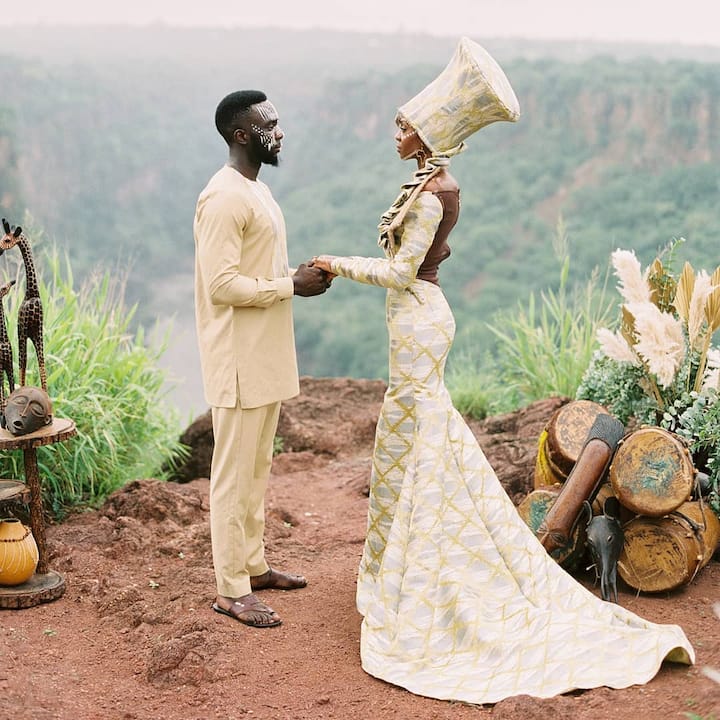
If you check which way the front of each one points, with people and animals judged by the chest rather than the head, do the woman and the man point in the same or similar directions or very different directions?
very different directions

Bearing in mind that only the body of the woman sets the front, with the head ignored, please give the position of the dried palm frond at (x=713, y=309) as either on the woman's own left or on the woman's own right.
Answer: on the woman's own right

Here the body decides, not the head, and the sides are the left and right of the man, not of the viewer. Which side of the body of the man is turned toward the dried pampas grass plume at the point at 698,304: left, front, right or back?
front

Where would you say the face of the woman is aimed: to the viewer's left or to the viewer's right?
to the viewer's left

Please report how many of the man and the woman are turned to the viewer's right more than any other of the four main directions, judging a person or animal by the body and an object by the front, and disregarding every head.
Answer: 1

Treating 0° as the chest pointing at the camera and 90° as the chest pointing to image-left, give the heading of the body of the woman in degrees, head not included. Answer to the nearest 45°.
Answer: approximately 90°

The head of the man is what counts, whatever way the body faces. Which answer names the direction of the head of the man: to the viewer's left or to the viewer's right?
to the viewer's right

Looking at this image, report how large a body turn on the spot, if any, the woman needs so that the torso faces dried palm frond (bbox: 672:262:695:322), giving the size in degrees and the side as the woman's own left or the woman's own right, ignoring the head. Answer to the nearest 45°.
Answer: approximately 135° to the woman's own right

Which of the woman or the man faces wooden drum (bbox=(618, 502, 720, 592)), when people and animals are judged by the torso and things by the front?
the man

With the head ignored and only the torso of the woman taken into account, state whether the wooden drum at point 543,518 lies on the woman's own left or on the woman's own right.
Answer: on the woman's own right

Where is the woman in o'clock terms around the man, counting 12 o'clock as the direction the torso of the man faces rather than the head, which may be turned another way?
The woman is roughly at 1 o'clock from the man.

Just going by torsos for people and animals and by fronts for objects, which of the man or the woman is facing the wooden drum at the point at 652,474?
the man

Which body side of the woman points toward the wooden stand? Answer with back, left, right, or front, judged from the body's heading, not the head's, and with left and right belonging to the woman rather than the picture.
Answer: front

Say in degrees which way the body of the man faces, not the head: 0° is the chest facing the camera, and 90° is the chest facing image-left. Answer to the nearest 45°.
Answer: approximately 270°
